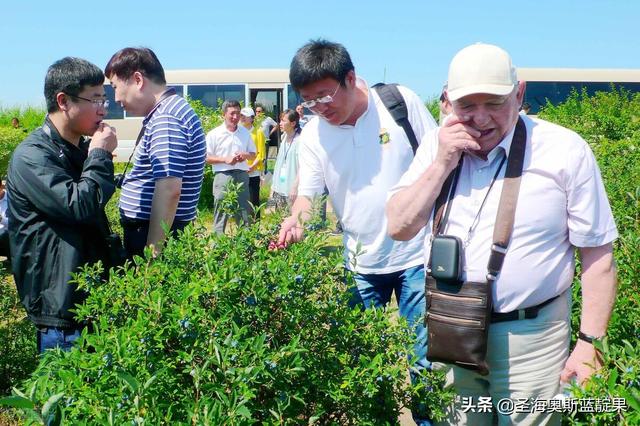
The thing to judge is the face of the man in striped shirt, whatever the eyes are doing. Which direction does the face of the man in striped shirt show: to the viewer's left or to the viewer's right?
to the viewer's left

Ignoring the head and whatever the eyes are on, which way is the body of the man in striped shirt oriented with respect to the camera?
to the viewer's left

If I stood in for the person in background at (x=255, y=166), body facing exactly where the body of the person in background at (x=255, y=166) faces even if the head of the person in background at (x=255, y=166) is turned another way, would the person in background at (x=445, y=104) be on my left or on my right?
on my left

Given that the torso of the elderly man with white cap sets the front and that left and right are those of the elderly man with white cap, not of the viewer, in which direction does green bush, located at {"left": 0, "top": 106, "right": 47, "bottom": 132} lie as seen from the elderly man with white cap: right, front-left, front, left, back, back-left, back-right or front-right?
right

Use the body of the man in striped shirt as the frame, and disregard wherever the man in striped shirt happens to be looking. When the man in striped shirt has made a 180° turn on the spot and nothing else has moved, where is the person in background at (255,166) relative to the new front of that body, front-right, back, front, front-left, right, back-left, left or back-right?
left

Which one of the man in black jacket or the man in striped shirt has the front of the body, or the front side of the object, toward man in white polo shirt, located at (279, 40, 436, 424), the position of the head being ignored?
the man in black jacket

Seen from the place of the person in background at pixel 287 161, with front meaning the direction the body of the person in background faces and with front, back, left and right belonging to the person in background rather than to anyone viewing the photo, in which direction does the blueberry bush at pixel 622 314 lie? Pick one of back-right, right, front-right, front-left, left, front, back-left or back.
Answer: front-left

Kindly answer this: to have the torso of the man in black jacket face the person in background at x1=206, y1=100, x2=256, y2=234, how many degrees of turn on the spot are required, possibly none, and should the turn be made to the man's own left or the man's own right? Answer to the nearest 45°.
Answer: approximately 90° to the man's own left

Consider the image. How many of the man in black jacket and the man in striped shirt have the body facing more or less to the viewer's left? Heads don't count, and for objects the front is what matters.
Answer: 1

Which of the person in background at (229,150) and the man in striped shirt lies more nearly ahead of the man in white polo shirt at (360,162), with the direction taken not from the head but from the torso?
the man in striped shirt

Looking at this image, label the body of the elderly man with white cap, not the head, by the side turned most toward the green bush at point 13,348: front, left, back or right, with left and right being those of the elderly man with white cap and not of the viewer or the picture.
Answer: right

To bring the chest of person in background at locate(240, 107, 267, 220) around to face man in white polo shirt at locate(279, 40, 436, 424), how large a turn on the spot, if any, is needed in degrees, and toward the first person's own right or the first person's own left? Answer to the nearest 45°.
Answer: approximately 45° to the first person's own left

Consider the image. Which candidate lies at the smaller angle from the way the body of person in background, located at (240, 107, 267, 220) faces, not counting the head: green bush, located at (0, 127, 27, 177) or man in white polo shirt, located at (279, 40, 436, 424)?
the man in white polo shirt
